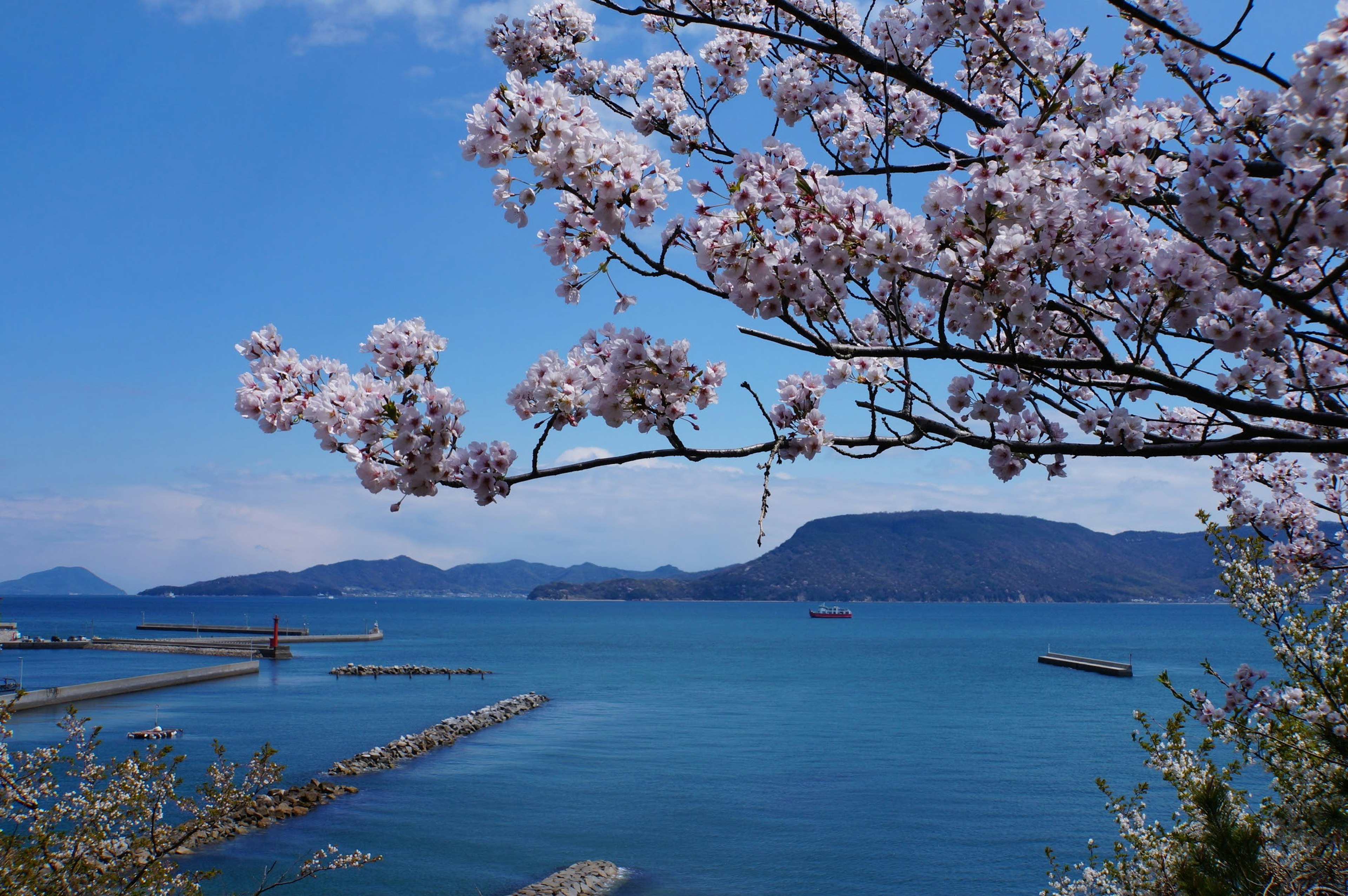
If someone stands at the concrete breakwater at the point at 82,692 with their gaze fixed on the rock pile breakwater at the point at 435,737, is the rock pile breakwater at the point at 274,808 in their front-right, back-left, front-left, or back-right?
front-right
